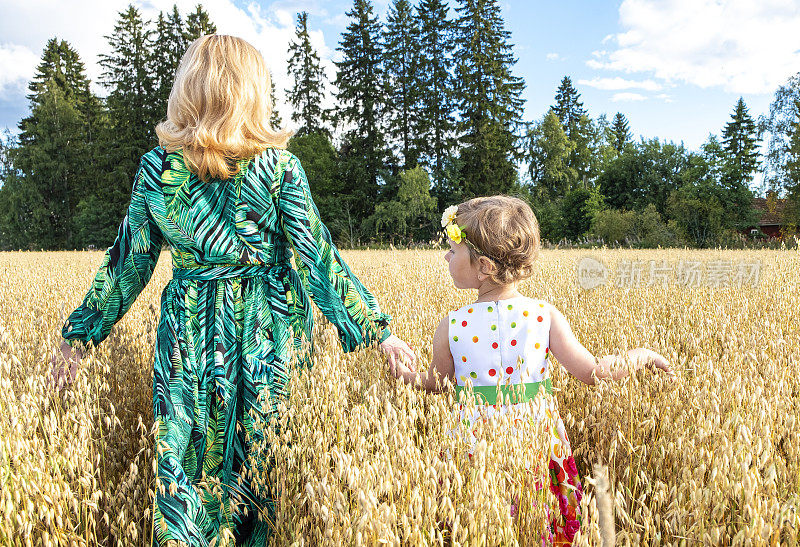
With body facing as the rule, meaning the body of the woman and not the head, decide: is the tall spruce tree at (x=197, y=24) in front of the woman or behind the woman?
in front

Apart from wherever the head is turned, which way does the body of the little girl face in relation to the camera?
away from the camera

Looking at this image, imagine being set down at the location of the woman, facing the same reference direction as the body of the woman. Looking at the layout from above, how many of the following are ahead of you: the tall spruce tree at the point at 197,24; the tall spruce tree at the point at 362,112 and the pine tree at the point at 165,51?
3

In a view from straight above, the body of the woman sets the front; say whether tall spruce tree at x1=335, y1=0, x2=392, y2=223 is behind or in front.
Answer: in front

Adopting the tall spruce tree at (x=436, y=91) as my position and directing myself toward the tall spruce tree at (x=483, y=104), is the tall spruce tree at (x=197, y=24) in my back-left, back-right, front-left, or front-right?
back-right

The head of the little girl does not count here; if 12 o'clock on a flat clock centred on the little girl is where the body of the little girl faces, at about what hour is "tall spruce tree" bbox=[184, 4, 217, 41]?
The tall spruce tree is roughly at 11 o'clock from the little girl.

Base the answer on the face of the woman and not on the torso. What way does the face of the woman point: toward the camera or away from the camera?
away from the camera

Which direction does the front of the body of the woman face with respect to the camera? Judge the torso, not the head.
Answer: away from the camera

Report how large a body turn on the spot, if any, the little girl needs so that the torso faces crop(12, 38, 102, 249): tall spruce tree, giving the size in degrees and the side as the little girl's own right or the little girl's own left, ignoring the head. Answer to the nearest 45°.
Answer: approximately 45° to the little girl's own left

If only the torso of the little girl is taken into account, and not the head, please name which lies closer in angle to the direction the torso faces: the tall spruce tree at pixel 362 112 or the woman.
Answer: the tall spruce tree

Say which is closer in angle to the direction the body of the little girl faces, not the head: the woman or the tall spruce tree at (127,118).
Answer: the tall spruce tree

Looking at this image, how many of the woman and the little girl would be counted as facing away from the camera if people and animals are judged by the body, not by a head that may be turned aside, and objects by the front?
2

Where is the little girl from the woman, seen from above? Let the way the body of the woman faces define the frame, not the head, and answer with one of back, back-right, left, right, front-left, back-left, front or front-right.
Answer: right

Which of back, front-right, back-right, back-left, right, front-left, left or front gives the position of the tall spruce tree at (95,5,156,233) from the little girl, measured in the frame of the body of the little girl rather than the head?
front-left
